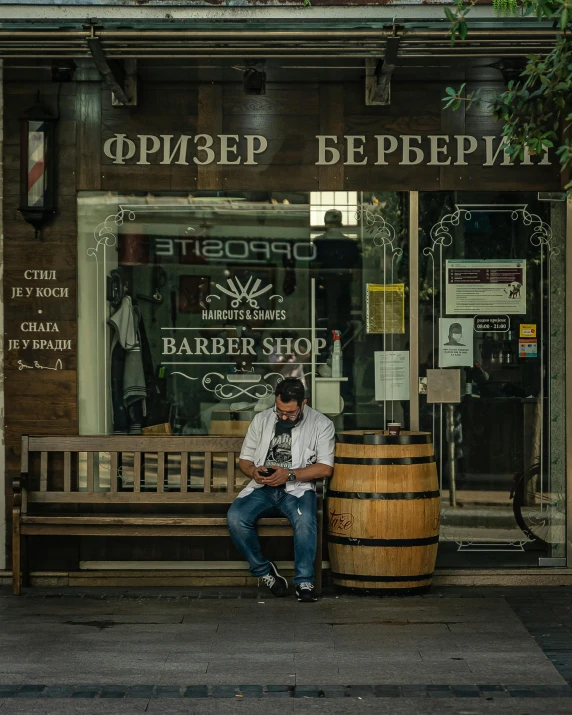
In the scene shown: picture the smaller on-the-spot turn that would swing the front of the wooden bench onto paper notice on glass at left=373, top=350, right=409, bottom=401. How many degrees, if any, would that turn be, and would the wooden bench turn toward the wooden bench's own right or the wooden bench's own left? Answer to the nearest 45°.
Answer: approximately 90° to the wooden bench's own left

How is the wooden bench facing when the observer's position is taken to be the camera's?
facing the viewer

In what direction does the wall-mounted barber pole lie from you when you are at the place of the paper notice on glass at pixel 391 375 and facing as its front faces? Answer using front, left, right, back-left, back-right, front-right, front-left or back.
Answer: right

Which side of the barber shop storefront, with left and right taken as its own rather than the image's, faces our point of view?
front

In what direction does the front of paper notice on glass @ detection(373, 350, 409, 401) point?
toward the camera

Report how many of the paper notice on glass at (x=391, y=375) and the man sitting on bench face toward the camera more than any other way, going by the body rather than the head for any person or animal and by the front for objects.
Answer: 2

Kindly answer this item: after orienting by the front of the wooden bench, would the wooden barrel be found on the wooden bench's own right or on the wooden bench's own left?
on the wooden bench's own left

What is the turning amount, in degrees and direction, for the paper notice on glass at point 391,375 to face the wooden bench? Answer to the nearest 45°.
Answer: approximately 90° to its right

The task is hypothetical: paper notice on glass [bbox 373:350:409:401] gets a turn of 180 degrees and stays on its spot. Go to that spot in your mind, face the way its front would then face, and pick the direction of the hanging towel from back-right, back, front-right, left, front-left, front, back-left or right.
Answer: left
